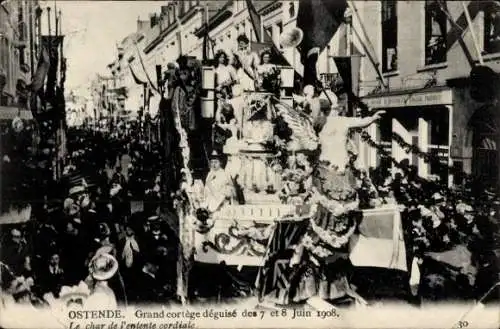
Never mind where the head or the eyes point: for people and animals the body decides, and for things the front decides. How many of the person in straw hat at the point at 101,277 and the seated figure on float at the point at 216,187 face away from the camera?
1

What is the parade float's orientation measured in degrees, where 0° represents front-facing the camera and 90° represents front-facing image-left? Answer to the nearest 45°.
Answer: approximately 315°

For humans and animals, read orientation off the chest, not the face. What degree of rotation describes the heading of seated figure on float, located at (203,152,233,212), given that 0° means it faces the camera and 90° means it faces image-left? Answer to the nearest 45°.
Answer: approximately 45°

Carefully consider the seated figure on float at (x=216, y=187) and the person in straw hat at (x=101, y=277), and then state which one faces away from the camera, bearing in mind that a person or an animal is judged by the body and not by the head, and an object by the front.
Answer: the person in straw hat

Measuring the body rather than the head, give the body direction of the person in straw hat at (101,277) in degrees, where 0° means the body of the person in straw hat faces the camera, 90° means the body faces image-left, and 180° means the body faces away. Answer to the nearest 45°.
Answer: approximately 180°

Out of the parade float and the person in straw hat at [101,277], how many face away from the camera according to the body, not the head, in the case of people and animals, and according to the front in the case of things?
1

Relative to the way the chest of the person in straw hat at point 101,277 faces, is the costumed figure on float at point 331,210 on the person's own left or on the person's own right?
on the person's own right

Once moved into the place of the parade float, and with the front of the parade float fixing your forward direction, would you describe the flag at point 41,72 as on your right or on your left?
on your right
